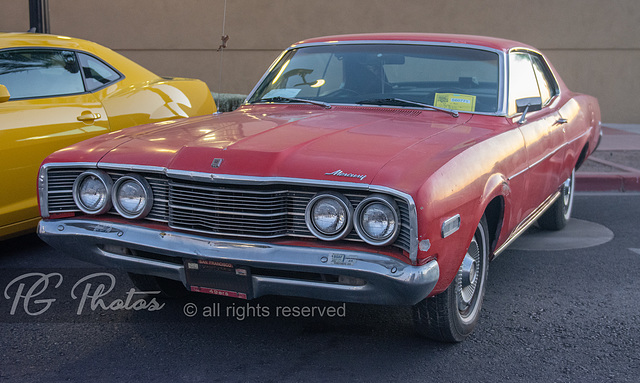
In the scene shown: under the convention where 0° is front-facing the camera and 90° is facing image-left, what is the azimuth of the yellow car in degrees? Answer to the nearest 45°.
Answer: approximately 45°

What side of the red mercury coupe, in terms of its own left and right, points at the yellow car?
right

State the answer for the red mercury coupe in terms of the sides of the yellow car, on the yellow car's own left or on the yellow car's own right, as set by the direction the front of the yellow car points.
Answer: on the yellow car's own left

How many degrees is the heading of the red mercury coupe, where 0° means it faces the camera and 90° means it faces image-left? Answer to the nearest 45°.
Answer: approximately 45°
